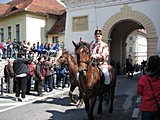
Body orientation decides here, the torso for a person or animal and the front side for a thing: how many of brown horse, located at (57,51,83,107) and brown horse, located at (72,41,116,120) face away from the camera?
0

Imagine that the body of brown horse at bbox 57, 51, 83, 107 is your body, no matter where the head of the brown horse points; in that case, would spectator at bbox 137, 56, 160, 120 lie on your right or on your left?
on your left

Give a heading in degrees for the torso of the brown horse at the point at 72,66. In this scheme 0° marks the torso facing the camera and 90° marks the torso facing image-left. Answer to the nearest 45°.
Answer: approximately 45°

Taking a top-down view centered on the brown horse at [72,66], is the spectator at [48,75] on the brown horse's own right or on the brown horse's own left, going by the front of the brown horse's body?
on the brown horse's own right

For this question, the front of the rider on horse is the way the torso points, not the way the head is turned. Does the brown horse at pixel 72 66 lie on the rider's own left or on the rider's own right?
on the rider's own right

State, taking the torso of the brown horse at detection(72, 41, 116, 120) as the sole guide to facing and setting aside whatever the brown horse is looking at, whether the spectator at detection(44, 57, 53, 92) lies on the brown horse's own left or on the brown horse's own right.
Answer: on the brown horse's own right

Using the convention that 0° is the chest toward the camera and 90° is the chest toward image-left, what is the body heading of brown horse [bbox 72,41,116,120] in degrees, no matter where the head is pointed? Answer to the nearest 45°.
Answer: approximately 45°

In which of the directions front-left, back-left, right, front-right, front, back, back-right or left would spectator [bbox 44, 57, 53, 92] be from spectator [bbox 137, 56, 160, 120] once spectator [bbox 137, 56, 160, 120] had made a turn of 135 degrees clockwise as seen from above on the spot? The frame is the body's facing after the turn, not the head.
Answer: back

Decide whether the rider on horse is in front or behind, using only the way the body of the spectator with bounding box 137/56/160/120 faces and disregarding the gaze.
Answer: in front

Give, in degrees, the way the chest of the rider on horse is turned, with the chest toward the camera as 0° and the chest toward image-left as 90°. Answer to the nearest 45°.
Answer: approximately 45°
